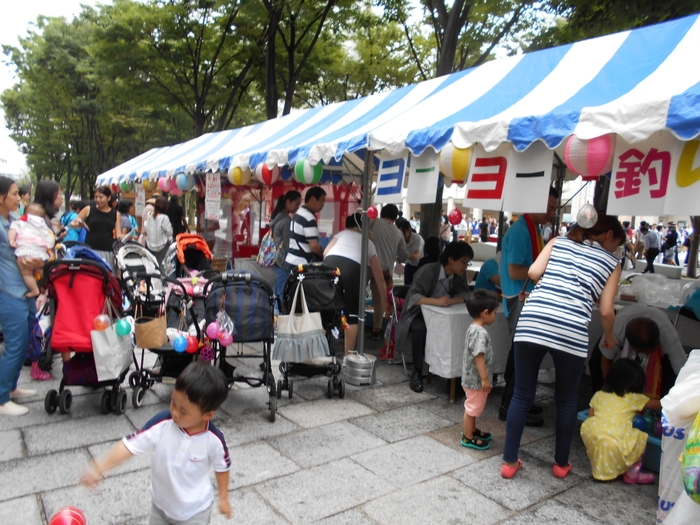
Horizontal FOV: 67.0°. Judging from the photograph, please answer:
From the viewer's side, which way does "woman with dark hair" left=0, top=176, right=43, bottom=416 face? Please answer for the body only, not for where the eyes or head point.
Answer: to the viewer's right

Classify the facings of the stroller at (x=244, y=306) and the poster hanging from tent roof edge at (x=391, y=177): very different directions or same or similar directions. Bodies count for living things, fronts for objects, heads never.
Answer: very different directions

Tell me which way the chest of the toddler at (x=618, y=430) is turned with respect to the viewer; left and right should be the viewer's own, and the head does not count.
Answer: facing away from the viewer and to the right of the viewer

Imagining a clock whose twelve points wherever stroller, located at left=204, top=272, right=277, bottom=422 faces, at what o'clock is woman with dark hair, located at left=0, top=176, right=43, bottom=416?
The woman with dark hair is roughly at 9 o'clock from the stroller.

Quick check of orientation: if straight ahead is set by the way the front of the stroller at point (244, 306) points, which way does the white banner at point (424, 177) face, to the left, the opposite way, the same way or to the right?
the opposite way

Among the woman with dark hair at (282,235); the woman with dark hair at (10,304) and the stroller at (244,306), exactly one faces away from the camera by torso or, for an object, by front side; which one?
the stroller

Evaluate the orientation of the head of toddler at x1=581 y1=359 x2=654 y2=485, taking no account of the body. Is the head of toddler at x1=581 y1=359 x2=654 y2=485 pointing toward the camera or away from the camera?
away from the camera

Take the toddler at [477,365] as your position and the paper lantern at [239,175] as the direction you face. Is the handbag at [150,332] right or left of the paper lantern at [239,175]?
left

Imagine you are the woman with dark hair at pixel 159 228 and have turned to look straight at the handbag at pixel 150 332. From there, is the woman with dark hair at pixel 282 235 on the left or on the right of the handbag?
left

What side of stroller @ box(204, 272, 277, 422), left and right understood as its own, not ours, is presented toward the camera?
back

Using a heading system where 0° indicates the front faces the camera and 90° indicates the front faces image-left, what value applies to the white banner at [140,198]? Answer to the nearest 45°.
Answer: approximately 0°

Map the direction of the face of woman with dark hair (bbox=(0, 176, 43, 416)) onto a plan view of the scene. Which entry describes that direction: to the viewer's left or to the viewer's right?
to the viewer's right
